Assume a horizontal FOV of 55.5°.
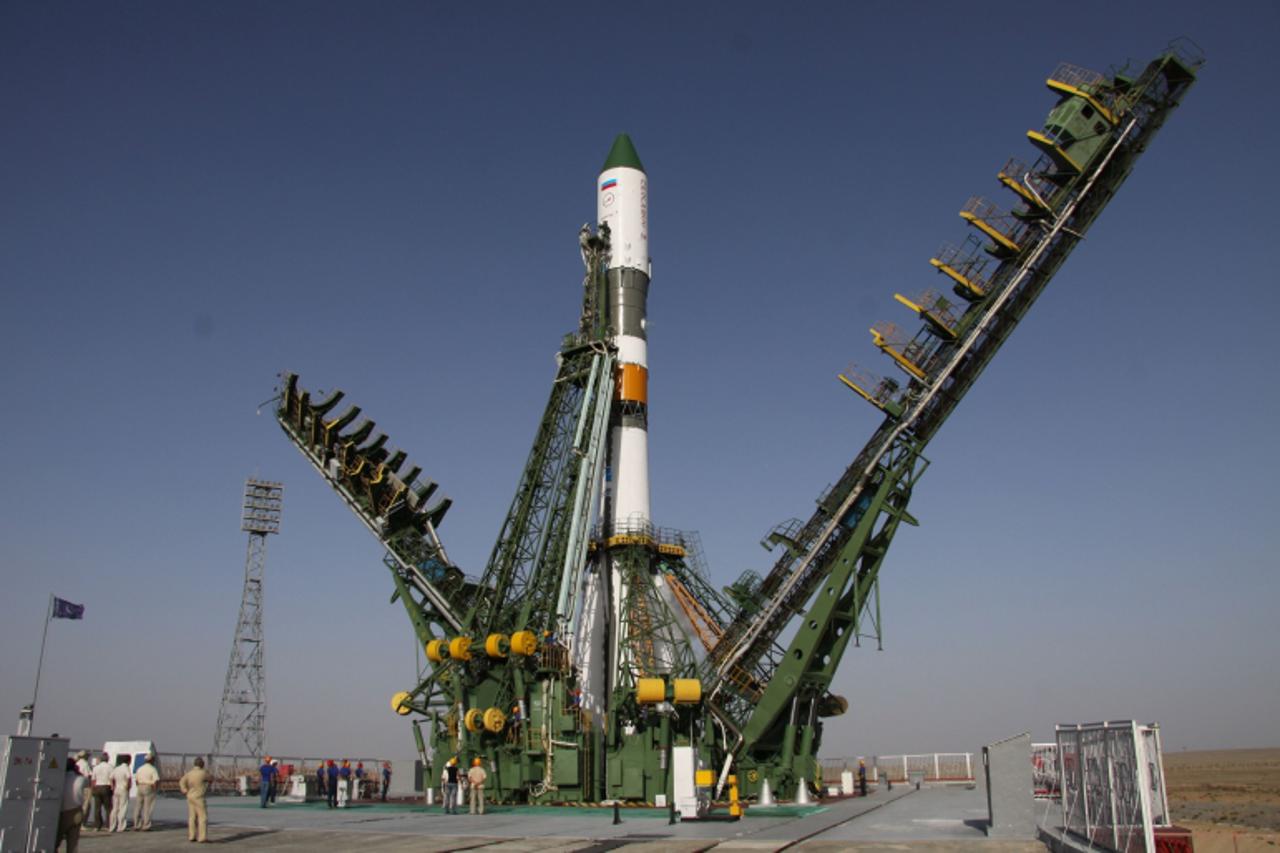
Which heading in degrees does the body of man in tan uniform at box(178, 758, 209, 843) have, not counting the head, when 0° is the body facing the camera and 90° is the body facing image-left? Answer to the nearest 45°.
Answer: approximately 180°
